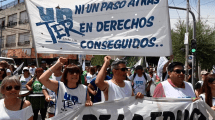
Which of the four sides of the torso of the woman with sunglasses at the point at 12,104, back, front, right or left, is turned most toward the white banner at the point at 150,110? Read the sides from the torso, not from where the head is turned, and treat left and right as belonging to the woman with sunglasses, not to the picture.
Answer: left

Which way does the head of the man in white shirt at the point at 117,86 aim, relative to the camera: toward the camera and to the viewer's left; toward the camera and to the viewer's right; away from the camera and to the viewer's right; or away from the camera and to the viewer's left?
toward the camera and to the viewer's right

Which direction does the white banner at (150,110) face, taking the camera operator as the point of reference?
facing the viewer

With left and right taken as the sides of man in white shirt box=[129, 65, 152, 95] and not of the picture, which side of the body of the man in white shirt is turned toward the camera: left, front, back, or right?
front

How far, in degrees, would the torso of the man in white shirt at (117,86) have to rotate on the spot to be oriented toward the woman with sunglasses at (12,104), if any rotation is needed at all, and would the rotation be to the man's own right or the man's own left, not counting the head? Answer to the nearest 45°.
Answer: approximately 90° to the man's own right

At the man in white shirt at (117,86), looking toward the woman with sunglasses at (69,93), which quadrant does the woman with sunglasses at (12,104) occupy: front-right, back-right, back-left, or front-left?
front-left

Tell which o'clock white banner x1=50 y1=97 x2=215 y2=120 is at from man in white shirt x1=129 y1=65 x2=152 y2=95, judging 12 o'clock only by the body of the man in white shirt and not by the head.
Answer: The white banner is roughly at 12 o'clock from the man in white shirt.

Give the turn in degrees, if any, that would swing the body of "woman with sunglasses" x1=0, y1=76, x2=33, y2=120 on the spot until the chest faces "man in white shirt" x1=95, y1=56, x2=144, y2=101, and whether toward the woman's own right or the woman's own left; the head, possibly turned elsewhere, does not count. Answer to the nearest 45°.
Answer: approximately 90° to the woman's own left

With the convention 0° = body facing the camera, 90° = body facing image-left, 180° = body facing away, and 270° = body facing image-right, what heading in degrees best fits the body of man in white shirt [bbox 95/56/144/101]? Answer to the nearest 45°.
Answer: approximately 315°
